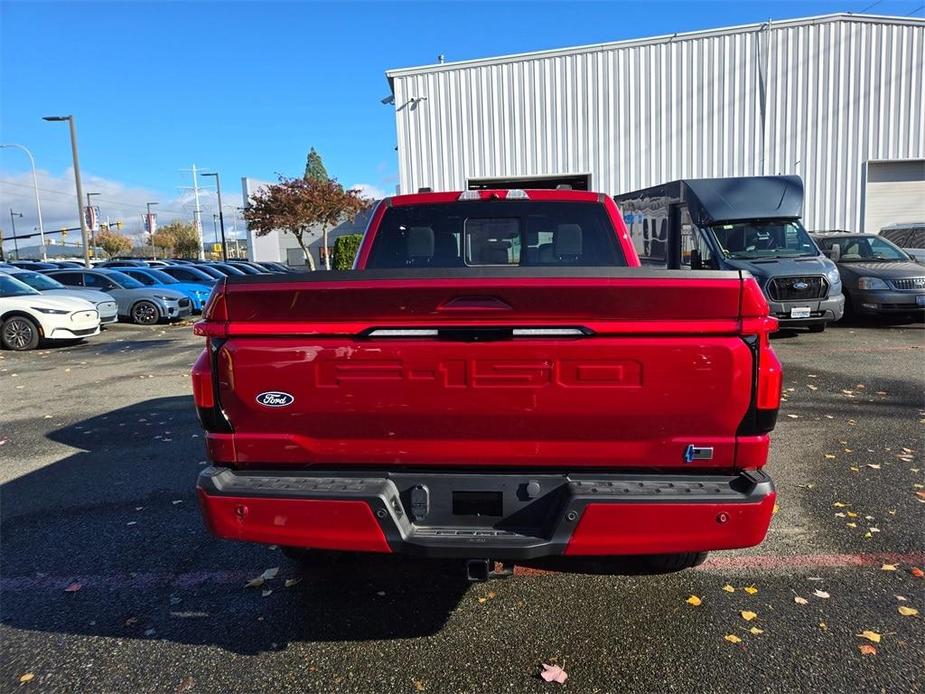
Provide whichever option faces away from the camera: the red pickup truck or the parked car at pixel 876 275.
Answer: the red pickup truck

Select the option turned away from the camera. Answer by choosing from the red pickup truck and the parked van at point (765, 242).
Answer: the red pickup truck

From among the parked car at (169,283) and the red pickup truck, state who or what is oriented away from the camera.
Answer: the red pickup truck

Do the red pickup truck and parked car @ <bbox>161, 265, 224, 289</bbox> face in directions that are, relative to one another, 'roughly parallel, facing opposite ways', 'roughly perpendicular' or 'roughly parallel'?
roughly perpendicular

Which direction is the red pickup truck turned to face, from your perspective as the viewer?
facing away from the viewer

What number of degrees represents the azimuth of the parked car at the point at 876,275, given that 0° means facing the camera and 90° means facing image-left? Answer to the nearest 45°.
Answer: approximately 315°

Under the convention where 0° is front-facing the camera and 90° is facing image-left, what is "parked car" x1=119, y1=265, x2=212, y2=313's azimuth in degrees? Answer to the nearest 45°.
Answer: approximately 315°
